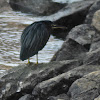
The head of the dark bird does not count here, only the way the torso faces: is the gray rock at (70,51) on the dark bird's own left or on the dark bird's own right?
on the dark bird's own right
